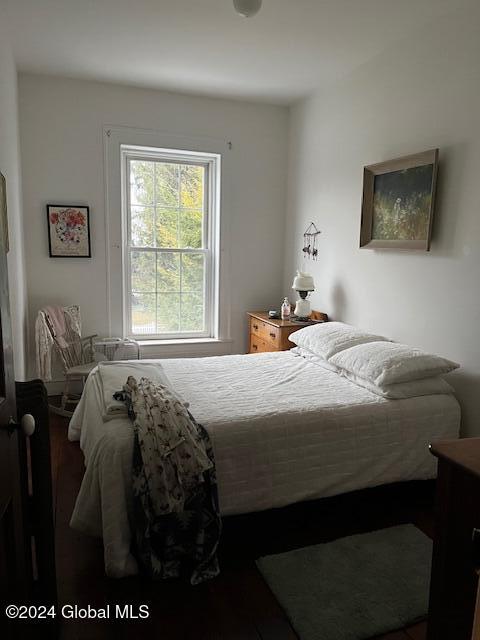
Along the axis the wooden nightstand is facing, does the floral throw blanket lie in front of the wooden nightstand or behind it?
in front

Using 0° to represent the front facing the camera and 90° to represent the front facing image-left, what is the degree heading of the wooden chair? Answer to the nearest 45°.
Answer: approximately 315°

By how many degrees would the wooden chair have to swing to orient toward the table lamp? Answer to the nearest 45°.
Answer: approximately 45° to its left

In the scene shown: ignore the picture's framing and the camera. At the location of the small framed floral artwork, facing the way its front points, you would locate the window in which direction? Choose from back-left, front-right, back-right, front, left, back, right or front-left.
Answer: left

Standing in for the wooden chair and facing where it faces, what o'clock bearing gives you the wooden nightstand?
The wooden nightstand is roughly at 11 o'clock from the wooden chair.
